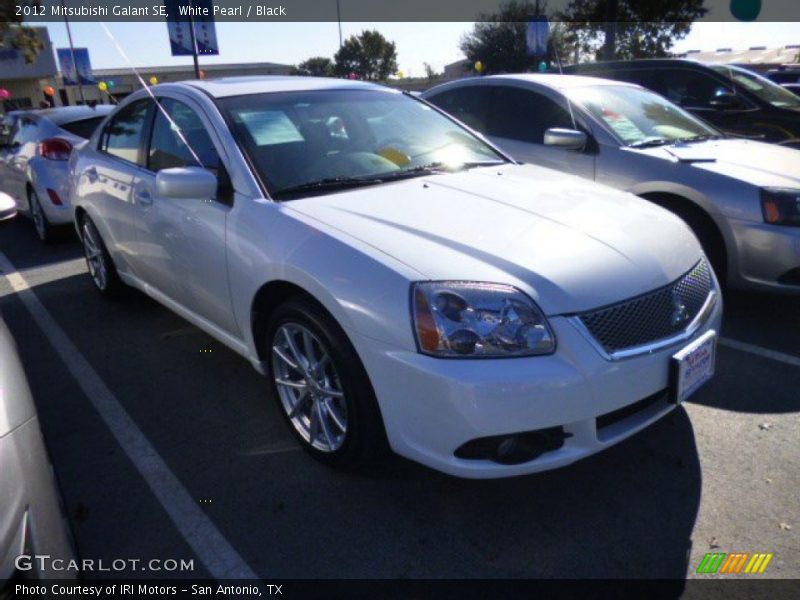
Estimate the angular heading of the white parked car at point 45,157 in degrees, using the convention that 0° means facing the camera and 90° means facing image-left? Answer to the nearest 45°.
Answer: approximately 135°

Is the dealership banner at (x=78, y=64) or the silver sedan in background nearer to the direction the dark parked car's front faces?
the silver sedan in background

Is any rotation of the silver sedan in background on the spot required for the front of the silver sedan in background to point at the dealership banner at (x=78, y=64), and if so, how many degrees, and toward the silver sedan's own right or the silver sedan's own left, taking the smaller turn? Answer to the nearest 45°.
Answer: approximately 180°

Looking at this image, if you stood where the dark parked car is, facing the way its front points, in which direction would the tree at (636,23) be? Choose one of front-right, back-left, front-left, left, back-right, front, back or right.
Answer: back-left

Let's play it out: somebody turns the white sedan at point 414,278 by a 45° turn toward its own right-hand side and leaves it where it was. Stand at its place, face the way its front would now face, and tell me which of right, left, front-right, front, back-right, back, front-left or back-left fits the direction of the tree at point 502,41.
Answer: back

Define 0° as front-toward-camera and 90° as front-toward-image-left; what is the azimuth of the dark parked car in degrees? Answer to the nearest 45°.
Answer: approximately 315°

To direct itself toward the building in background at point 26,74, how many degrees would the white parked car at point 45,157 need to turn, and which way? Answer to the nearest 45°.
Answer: approximately 45° to its right

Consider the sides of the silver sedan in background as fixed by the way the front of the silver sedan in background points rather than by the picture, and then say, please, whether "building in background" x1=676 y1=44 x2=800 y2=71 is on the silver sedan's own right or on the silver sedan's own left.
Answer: on the silver sedan's own left

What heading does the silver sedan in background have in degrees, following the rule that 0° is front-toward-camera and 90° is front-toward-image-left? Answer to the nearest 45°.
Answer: approximately 315°
